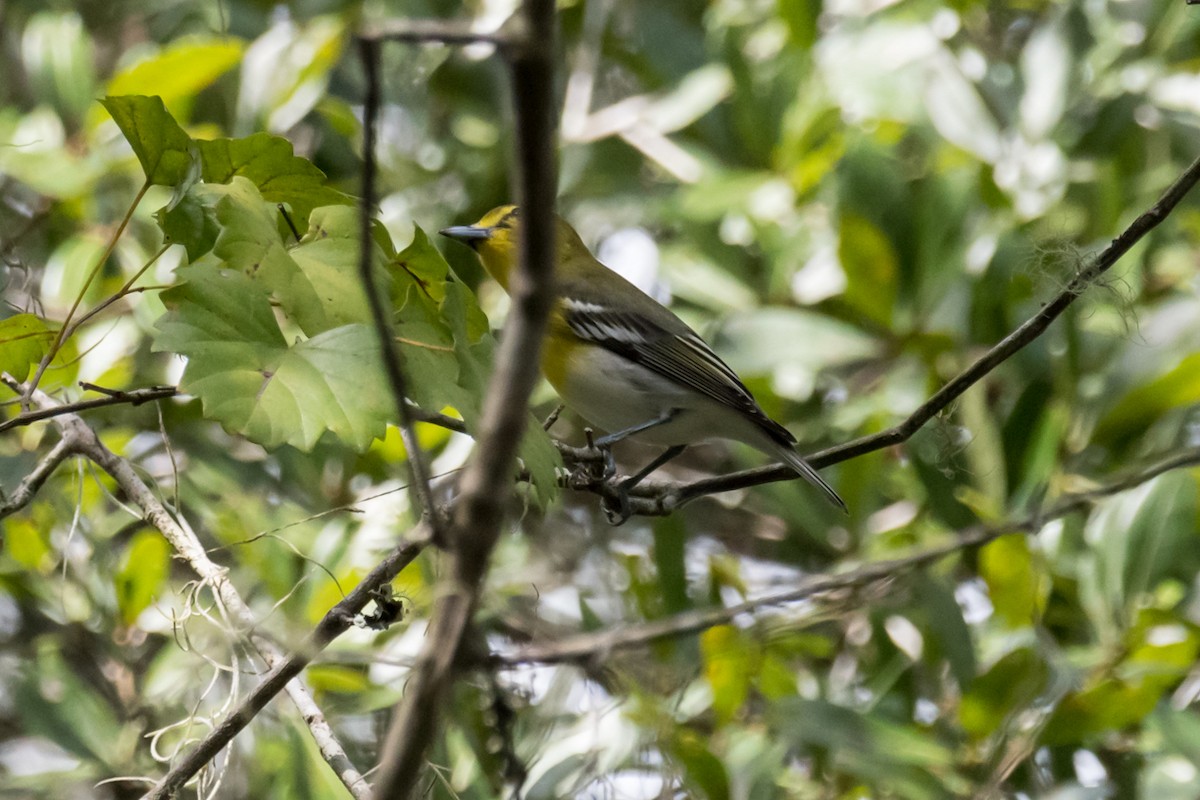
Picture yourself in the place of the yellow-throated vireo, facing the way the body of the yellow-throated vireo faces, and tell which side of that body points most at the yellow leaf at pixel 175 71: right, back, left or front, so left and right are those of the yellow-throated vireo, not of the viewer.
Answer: front

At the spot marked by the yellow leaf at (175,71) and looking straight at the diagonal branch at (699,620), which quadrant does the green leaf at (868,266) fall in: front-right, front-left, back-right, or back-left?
front-left

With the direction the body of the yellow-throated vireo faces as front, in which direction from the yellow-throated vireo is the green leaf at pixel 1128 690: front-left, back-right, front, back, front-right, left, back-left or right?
back-left

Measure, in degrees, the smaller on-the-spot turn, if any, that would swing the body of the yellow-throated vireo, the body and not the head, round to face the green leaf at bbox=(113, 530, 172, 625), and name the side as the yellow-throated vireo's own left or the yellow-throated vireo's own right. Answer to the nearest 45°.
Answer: approximately 45° to the yellow-throated vireo's own left

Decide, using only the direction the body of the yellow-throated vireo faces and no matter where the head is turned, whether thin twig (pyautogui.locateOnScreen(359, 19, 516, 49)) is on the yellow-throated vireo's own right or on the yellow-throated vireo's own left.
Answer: on the yellow-throated vireo's own left

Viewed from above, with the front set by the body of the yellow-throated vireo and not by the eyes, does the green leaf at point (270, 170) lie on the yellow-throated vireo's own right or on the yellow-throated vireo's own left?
on the yellow-throated vireo's own left

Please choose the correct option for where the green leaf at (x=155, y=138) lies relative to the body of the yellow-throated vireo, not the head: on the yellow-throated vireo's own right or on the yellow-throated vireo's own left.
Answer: on the yellow-throated vireo's own left

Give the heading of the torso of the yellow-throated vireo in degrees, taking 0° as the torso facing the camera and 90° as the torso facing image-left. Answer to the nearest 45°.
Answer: approximately 90°

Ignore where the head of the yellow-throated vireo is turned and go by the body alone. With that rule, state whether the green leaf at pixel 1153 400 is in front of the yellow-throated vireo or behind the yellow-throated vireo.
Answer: behind

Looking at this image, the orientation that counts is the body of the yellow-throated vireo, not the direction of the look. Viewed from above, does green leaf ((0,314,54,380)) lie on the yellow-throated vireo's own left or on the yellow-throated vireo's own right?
on the yellow-throated vireo's own left

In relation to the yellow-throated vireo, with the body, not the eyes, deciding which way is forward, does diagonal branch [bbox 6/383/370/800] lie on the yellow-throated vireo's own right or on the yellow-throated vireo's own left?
on the yellow-throated vireo's own left
